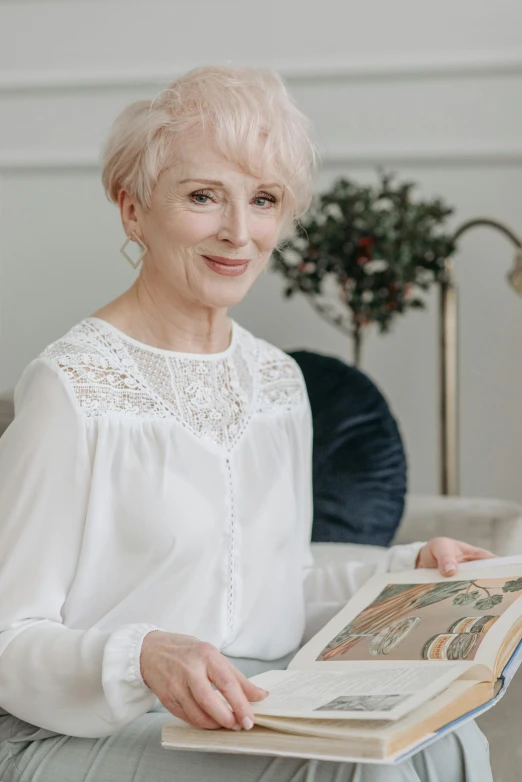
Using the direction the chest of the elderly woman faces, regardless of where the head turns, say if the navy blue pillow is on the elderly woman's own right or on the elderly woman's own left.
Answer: on the elderly woman's own left

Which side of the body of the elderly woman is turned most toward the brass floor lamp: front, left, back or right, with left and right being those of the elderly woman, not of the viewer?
left

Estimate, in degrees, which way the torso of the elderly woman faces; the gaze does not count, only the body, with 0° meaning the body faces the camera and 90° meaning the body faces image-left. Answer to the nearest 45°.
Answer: approximately 315°
